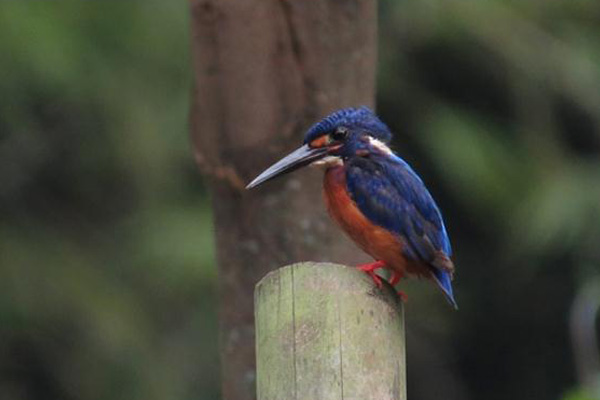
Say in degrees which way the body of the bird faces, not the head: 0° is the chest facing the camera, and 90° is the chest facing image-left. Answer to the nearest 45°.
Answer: approximately 90°

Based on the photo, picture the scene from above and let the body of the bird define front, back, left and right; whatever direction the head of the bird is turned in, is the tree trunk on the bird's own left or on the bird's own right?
on the bird's own right
